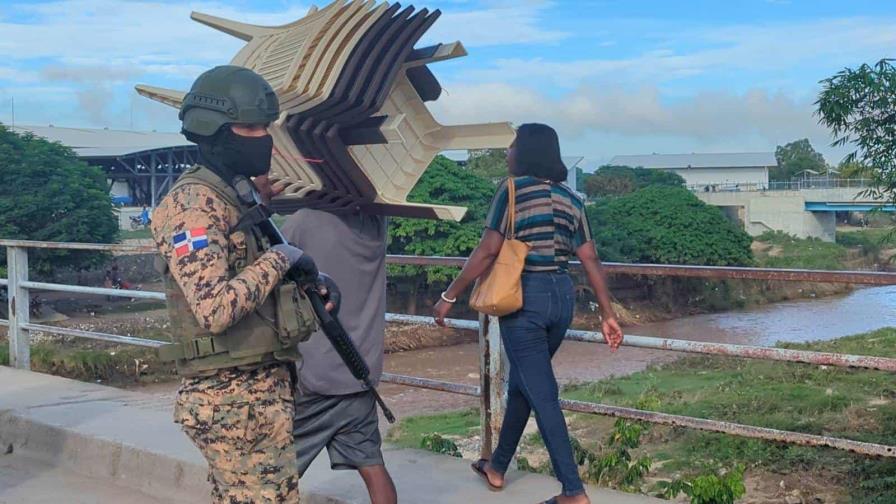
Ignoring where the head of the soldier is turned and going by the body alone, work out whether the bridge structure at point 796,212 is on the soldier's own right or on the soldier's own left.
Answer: on the soldier's own left

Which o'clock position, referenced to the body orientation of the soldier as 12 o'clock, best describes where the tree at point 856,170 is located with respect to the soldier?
The tree is roughly at 11 o'clock from the soldier.

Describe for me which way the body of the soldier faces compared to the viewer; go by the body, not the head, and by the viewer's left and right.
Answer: facing to the right of the viewer

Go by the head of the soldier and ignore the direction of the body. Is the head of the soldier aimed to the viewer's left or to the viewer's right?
to the viewer's right

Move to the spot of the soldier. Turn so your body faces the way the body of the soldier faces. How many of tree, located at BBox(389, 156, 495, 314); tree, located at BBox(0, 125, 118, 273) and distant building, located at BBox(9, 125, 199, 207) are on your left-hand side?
3

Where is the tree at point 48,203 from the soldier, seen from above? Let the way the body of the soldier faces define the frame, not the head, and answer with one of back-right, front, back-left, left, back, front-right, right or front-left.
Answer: left

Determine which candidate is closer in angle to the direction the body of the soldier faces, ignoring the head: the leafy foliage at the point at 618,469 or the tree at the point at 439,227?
the leafy foliage

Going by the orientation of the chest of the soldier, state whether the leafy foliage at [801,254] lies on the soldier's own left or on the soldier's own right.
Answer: on the soldier's own left

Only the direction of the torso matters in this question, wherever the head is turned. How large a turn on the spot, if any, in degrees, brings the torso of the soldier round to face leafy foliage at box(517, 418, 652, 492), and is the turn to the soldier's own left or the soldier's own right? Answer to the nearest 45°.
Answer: approximately 45° to the soldier's own left

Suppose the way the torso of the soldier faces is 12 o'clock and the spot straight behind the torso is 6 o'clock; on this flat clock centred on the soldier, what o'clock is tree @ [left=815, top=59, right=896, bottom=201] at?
The tree is roughly at 11 o'clock from the soldier.

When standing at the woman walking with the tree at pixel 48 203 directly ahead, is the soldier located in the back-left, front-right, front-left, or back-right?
back-left

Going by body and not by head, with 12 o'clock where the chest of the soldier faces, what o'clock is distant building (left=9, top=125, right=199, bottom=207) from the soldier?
The distant building is roughly at 9 o'clock from the soldier.
